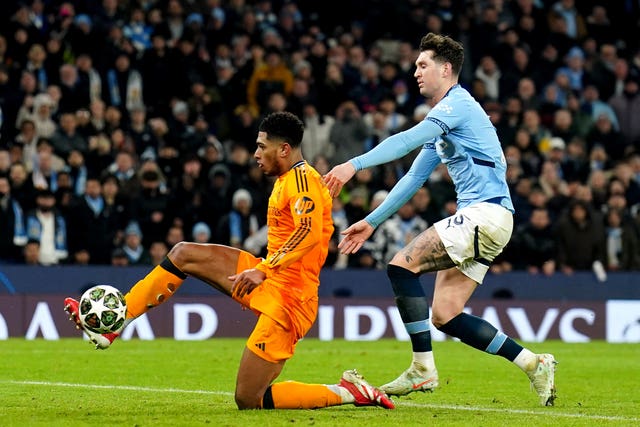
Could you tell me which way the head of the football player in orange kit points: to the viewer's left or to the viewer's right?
to the viewer's left

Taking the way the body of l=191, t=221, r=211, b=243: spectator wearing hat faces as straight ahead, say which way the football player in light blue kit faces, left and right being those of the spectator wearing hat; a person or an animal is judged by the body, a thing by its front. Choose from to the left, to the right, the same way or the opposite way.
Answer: to the right

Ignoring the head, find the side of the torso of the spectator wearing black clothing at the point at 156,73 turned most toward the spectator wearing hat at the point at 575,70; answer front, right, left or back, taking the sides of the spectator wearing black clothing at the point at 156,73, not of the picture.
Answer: left

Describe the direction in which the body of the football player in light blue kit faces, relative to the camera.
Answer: to the viewer's left
